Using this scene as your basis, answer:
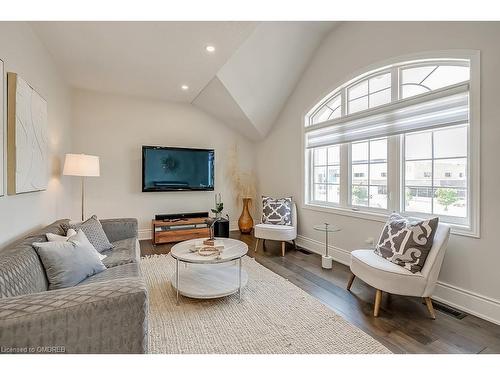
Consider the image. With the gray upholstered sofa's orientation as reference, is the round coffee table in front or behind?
in front

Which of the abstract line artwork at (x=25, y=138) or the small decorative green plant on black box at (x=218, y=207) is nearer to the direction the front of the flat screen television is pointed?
the abstract line artwork

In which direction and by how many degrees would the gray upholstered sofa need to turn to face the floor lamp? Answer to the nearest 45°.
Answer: approximately 90° to its left

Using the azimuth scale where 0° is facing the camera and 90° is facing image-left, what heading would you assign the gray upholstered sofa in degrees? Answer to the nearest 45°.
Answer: approximately 270°

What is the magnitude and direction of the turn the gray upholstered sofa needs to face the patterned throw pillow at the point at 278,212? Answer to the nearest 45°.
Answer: approximately 45° to its left

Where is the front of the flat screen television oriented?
toward the camera

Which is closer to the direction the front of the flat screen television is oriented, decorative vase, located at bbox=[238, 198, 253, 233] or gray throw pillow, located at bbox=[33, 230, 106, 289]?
the gray throw pillow

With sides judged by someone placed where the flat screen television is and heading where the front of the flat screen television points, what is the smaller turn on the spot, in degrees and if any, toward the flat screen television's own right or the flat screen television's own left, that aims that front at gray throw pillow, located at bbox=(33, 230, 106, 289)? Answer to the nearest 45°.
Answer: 0° — it already faces it

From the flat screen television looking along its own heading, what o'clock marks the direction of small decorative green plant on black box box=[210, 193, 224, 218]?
The small decorative green plant on black box is roughly at 9 o'clock from the flat screen television.

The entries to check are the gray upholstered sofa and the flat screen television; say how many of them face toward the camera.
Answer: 1

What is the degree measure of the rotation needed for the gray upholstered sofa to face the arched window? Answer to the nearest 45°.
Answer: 0° — it already faces it

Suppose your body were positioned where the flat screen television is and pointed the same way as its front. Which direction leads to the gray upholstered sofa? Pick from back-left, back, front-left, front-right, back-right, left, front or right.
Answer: front

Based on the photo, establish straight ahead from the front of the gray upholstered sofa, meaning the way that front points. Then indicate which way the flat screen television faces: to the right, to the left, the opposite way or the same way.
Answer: to the right

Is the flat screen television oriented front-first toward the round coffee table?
yes

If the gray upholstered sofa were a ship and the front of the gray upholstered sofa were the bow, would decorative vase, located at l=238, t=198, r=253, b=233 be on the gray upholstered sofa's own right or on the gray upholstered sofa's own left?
on the gray upholstered sofa's own left
